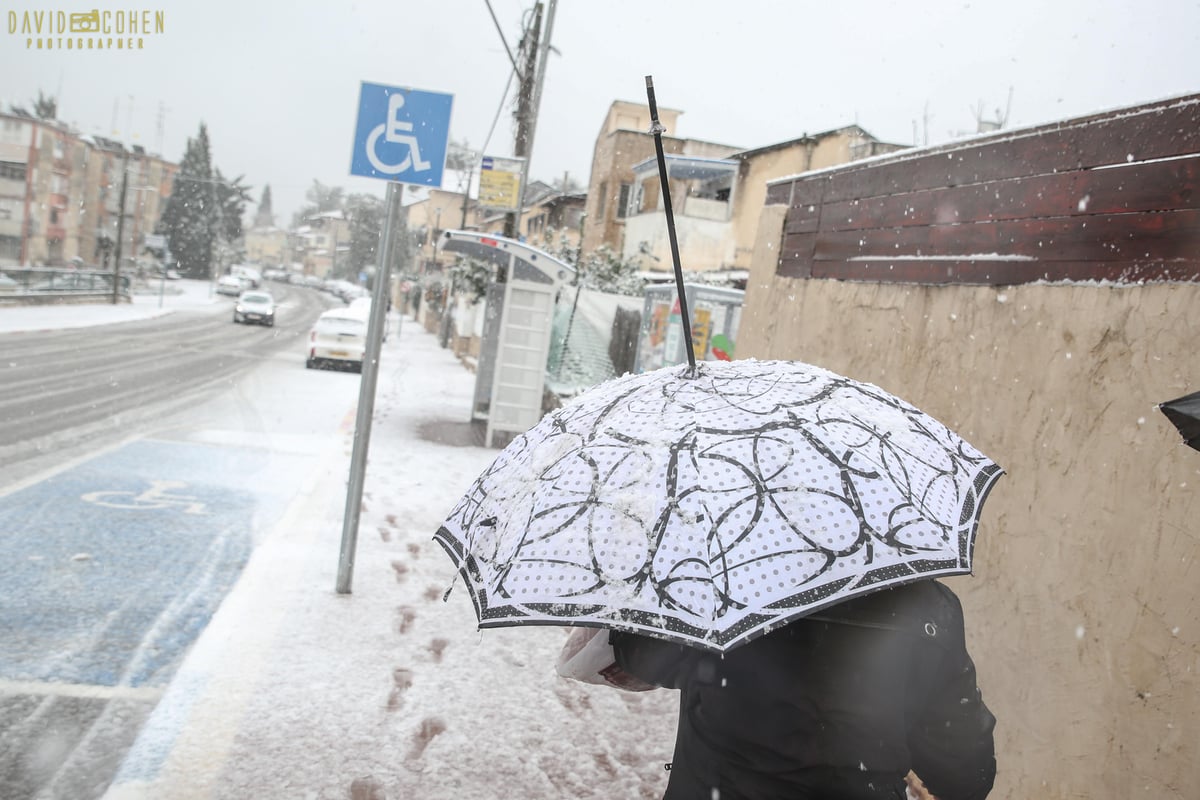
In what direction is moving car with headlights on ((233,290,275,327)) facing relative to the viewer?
toward the camera

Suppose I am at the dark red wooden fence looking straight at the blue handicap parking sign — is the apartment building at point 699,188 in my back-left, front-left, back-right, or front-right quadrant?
front-right

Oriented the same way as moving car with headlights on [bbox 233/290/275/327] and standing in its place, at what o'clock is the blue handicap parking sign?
The blue handicap parking sign is roughly at 12 o'clock from the moving car with headlights on.

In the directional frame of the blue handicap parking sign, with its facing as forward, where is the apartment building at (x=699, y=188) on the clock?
The apartment building is roughly at 7 o'clock from the blue handicap parking sign.

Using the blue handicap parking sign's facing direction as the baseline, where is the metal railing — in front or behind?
behind

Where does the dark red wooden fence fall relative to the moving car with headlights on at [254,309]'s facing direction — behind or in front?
in front

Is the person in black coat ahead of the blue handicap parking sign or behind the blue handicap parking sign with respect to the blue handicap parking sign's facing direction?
ahead

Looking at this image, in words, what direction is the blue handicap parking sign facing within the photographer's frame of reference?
facing the viewer
